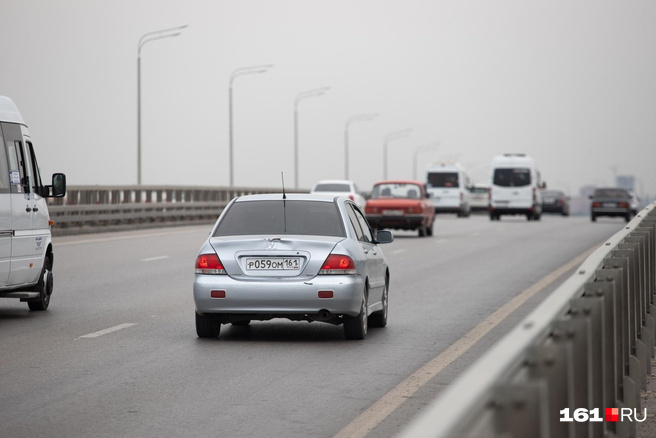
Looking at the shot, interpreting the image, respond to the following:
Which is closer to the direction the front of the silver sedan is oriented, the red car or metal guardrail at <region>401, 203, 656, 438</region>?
the red car

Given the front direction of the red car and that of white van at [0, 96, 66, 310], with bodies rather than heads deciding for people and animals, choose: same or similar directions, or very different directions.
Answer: same or similar directions

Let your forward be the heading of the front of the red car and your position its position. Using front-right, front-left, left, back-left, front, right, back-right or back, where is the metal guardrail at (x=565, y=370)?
back

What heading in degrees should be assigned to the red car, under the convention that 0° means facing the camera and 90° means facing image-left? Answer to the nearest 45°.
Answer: approximately 180°

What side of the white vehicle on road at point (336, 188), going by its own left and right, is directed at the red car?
back

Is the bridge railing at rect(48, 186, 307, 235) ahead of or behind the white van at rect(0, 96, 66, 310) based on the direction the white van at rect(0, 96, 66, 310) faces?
ahead

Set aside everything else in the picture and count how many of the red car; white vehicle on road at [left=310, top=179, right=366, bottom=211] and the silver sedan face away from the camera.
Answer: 3

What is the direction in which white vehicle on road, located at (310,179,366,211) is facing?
away from the camera

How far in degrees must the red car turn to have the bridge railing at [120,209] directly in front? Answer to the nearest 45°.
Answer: approximately 90° to its left

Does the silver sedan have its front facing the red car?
yes

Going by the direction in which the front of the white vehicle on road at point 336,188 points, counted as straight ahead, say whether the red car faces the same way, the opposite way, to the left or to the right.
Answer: the same way

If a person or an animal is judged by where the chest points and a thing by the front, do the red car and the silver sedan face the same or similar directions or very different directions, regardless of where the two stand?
same or similar directions

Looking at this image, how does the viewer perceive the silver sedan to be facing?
facing away from the viewer

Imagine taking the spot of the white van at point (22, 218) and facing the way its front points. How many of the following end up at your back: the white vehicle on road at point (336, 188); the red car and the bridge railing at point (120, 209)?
0

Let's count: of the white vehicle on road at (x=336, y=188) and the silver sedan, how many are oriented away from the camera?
2

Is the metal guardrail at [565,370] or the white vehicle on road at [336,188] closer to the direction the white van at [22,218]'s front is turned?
the white vehicle on road
